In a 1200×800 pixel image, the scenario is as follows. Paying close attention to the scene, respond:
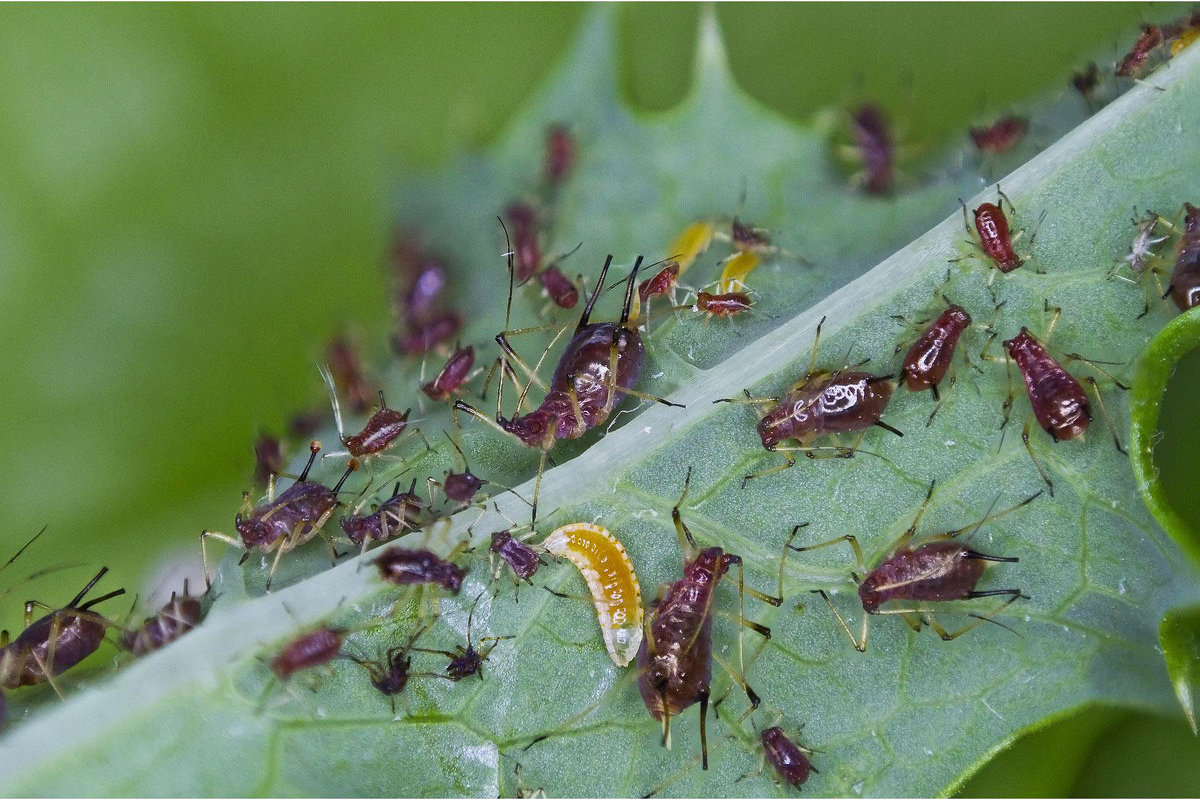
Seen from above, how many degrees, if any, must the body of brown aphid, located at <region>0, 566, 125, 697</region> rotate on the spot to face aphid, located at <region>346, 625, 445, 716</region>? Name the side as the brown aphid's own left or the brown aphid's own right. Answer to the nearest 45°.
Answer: approximately 135° to the brown aphid's own left

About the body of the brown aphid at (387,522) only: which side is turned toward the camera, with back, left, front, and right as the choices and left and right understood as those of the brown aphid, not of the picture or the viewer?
left

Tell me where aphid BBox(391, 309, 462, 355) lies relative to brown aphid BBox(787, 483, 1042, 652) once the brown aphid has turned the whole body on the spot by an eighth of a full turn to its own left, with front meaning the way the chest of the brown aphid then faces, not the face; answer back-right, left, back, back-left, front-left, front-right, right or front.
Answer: right

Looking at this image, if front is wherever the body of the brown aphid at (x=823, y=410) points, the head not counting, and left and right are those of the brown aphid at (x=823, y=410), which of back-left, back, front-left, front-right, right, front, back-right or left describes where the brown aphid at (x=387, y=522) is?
front

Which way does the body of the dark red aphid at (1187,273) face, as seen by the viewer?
away from the camera

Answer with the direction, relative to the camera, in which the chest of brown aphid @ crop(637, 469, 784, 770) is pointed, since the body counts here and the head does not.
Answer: away from the camera

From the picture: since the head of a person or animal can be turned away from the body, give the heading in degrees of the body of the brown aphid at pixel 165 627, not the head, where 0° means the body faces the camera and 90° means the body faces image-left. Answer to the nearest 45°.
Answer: approximately 90°

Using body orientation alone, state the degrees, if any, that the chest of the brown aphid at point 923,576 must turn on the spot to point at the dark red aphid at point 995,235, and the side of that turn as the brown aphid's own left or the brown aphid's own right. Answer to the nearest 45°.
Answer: approximately 135° to the brown aphid's own right

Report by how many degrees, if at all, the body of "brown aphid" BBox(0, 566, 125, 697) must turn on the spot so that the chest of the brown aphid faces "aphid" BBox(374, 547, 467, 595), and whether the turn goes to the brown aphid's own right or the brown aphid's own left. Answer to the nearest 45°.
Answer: approximately 135° to the brown aphid's own left

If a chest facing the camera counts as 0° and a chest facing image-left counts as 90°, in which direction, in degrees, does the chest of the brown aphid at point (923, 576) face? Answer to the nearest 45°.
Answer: approximately 90°

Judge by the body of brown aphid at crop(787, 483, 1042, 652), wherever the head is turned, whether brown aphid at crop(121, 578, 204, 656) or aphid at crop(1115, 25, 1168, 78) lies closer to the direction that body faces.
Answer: the brown aphid

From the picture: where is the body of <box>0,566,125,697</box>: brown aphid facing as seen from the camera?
to the viewer's left
